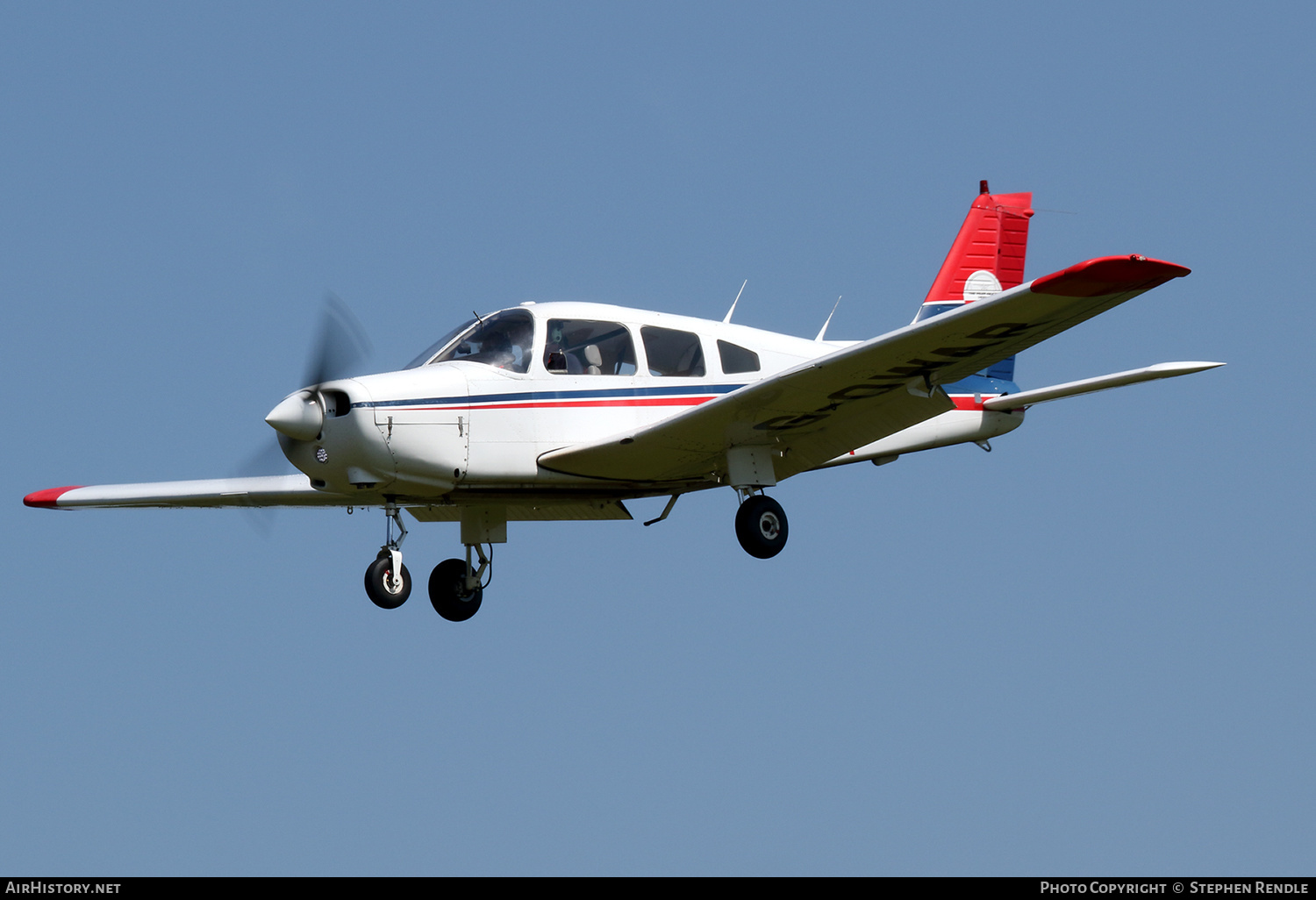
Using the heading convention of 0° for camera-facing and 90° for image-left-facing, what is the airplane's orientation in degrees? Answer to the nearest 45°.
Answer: approximately 45°
